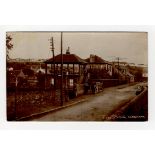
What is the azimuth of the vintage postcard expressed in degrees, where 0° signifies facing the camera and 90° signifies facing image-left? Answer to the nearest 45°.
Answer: approximately 0°
